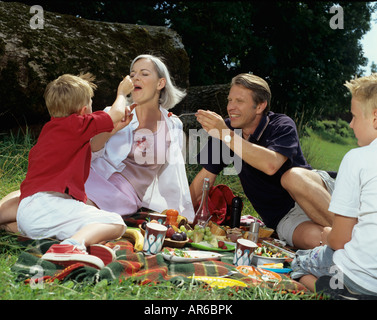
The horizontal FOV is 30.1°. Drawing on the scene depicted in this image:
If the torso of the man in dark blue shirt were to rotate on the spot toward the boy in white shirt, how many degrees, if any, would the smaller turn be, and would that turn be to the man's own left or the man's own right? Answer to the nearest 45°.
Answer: approximately 45° to the man's own left

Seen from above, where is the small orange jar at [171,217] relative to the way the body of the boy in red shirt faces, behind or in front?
in front

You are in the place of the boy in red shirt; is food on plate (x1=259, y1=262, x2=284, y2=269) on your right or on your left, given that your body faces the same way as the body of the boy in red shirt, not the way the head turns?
on your right

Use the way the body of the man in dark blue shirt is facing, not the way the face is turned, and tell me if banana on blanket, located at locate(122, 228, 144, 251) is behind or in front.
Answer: in front

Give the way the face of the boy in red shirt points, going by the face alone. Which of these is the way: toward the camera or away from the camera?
away from the camera

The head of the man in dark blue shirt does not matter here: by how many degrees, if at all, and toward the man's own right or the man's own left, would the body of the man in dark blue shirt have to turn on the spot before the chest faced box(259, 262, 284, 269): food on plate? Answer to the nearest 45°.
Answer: approximately 45° to the man's own left

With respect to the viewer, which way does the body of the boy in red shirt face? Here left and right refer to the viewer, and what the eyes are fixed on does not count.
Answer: facing away from the viewer and to the right of the viewer
